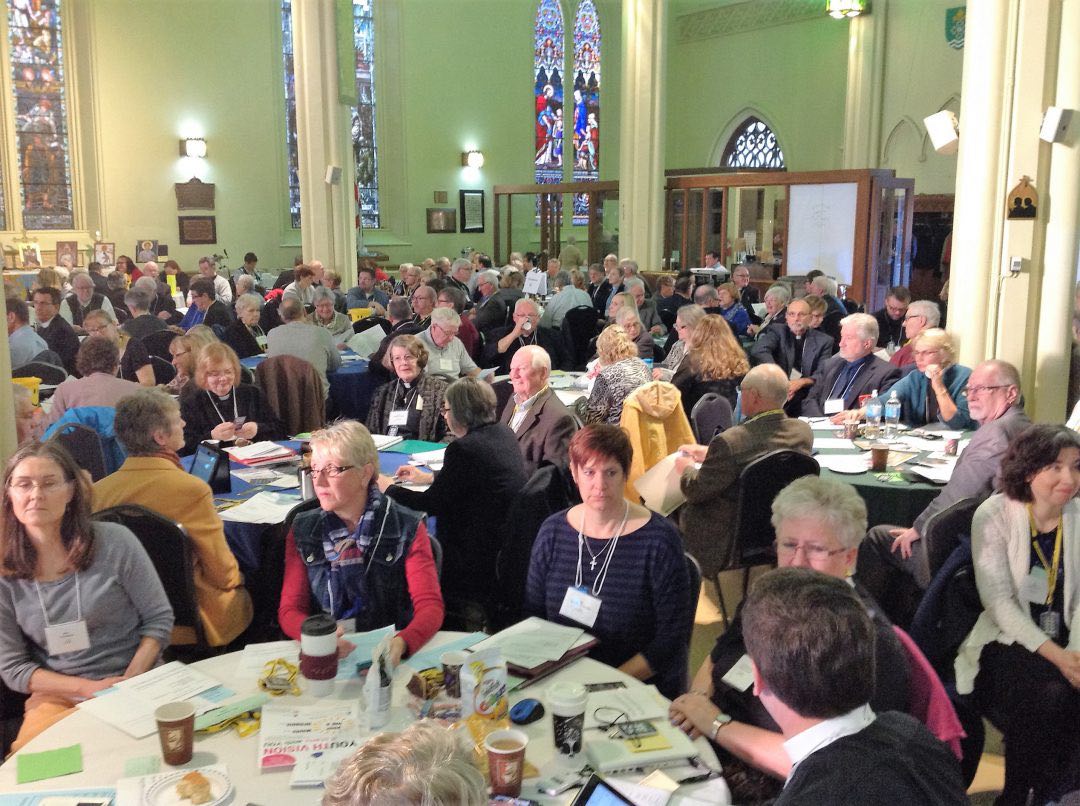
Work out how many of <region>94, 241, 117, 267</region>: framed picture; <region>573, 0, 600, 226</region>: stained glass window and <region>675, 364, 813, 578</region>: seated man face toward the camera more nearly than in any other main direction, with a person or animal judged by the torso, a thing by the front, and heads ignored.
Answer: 2

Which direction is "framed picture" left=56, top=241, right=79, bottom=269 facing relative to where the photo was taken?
toward the camera

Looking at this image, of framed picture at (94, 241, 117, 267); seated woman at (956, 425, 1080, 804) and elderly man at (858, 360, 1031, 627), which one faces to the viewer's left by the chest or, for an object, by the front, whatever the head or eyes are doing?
the elderly man

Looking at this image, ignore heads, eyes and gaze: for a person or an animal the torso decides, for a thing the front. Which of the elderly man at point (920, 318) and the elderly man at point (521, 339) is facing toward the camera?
the elderly man at point (521, 339)

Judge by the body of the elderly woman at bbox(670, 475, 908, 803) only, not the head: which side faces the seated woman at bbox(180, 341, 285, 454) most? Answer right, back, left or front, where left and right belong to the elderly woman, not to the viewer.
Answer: right

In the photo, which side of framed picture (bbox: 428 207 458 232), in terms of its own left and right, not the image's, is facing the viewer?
front

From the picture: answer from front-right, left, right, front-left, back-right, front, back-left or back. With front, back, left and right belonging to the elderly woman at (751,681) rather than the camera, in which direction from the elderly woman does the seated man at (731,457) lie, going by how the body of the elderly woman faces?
back-right

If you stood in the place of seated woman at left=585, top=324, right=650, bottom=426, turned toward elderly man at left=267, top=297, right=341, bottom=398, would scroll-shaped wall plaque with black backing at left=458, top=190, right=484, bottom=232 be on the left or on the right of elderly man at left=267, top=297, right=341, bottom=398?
right

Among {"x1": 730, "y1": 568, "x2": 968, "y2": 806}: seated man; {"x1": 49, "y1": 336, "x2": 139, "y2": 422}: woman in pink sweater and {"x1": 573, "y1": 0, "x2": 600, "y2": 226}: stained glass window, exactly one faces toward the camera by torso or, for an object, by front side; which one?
the stained glass window

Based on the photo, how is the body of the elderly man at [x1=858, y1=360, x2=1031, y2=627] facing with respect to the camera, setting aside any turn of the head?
to the viewer's left

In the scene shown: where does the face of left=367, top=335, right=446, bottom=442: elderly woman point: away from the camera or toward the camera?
toward the camera

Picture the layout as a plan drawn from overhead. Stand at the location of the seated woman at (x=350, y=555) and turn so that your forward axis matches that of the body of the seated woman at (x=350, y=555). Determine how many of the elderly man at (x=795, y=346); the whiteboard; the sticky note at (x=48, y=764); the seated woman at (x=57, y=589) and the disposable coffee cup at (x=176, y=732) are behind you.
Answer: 2

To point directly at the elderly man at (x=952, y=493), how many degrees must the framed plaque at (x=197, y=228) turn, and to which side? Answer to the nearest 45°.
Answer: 0° — it already faces them

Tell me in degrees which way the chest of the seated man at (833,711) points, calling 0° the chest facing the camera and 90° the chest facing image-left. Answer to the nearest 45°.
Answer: approximately 135°

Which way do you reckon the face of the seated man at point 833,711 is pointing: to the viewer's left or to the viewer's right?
to the viewer's left

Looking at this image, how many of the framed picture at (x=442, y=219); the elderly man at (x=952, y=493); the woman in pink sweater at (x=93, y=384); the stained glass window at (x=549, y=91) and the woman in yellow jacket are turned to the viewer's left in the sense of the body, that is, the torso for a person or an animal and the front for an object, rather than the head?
1

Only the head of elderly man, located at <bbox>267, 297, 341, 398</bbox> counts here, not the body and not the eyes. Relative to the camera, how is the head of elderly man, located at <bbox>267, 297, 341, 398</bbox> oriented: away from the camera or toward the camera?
away from the camera

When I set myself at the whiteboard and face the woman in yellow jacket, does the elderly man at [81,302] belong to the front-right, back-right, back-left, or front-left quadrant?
front-right

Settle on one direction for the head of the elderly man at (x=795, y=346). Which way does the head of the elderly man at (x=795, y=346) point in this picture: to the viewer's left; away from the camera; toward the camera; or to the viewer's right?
toward the camera
